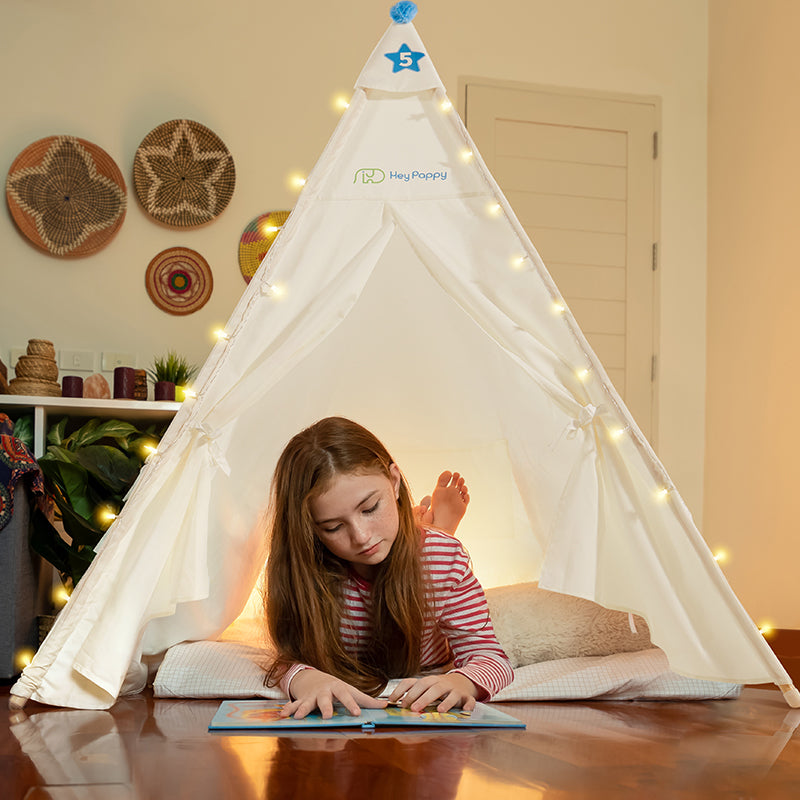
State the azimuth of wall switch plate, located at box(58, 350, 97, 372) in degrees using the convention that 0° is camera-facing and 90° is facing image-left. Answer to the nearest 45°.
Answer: approximately 0°

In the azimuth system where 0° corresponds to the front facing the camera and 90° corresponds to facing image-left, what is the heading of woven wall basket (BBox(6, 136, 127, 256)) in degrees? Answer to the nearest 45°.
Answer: approximately 0°
